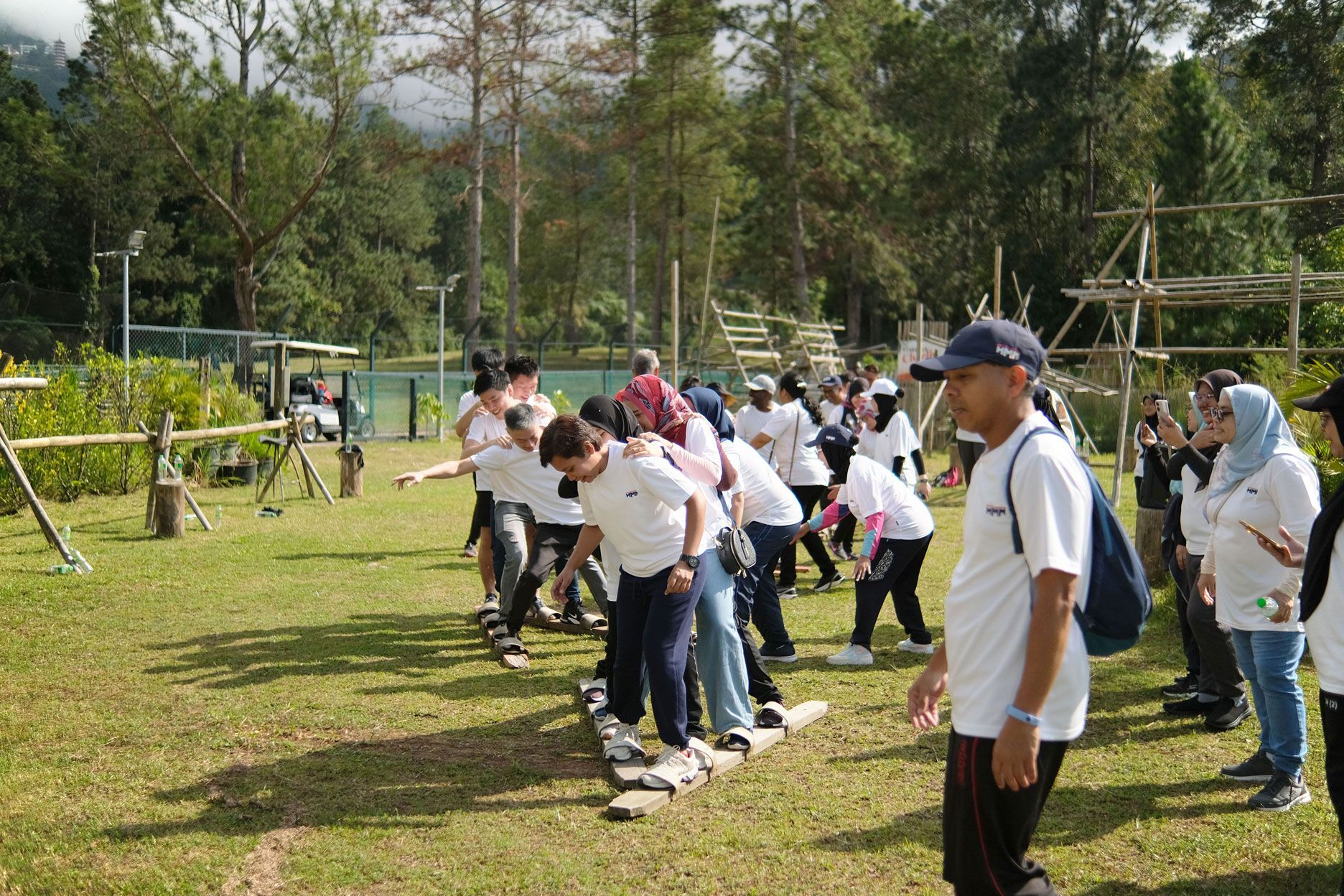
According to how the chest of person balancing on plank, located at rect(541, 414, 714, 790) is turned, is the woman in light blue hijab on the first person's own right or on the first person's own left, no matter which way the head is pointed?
on the first person's own left

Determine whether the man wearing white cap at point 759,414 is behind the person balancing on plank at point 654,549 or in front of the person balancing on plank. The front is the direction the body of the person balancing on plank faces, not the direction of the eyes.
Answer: behind

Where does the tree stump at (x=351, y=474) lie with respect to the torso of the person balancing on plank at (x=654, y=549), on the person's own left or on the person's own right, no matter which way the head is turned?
on the person's own right

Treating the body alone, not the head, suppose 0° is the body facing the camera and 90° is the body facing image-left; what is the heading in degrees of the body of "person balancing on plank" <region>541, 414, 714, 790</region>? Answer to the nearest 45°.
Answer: approximately 45°

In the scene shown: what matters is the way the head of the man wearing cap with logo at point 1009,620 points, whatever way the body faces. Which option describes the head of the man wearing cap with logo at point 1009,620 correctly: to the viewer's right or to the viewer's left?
to the viewer's left

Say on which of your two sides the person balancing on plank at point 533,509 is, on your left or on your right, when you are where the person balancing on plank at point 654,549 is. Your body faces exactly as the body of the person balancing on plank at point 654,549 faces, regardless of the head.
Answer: on your right

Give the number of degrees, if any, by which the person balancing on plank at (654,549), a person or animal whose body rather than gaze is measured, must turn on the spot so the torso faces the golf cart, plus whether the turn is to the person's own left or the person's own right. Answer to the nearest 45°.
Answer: approximately 135° to the person's own right

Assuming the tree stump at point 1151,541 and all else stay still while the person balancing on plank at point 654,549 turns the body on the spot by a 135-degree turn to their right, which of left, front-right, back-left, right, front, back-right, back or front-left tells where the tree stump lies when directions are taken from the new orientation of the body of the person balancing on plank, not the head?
front-right

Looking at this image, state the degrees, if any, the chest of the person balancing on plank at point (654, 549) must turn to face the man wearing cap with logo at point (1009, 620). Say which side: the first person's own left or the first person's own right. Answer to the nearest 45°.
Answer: approximately 45° to the first person's own left
